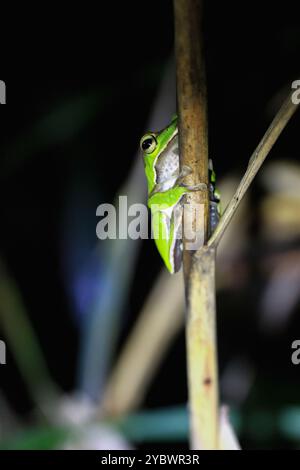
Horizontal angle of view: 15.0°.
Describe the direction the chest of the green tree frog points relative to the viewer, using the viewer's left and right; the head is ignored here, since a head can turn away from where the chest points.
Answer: facing to the right of the viewer
